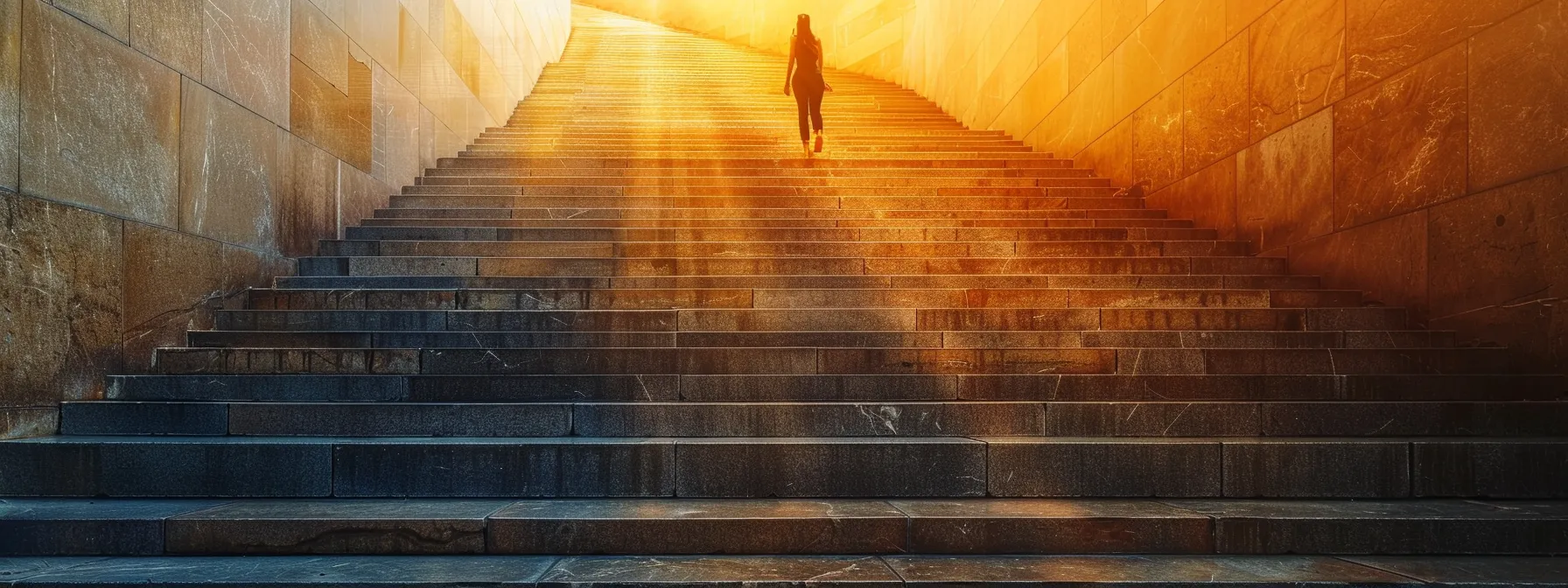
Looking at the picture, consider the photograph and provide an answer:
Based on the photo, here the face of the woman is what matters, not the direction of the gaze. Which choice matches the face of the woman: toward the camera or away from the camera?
away from the camera

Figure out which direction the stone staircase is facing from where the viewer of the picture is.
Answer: facing the viewer

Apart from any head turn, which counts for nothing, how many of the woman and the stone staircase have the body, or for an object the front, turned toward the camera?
1

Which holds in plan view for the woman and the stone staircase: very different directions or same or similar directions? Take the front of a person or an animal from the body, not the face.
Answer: very different directions

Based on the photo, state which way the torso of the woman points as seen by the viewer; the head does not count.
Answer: away from the camera
